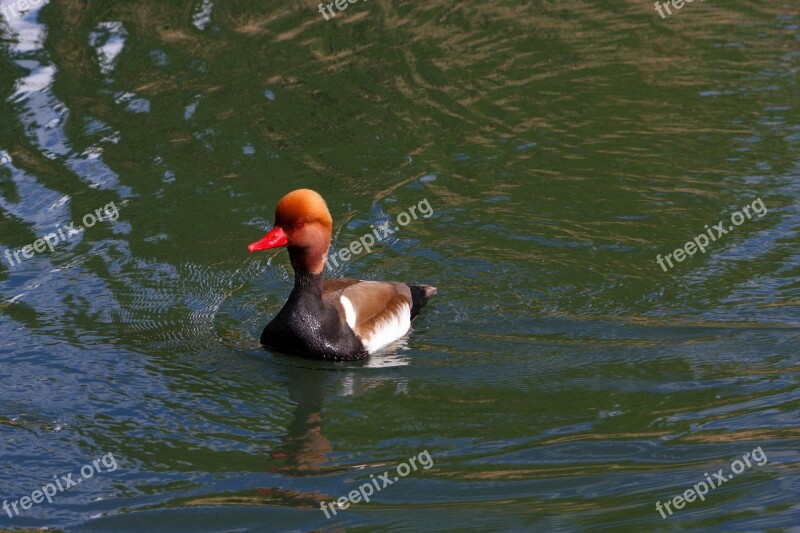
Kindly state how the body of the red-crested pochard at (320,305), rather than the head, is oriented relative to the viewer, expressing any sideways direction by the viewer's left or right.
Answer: facing the viewer and to the left of the viewer
